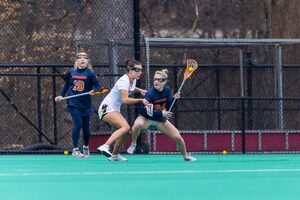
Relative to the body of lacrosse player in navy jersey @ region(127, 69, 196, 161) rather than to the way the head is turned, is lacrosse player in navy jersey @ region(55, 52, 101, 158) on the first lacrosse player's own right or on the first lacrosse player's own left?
on the first lacrosse player's own right

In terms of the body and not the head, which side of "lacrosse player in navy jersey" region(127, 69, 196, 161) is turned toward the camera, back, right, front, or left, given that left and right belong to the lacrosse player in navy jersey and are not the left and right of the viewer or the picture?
front

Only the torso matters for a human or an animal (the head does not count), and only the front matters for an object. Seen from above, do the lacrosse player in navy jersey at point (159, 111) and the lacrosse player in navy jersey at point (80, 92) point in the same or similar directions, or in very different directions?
same or similar directions

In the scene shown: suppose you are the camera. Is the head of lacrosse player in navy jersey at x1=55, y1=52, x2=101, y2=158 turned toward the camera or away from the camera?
toward the camera

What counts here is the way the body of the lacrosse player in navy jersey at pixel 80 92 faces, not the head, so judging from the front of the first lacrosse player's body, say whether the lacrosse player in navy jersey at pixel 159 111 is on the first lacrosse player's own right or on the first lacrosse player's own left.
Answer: on the first lacrosse player's own left

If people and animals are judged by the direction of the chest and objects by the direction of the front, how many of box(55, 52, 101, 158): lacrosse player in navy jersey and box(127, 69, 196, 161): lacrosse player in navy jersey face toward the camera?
2

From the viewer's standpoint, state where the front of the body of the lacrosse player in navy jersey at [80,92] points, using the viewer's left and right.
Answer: facing the viewer
